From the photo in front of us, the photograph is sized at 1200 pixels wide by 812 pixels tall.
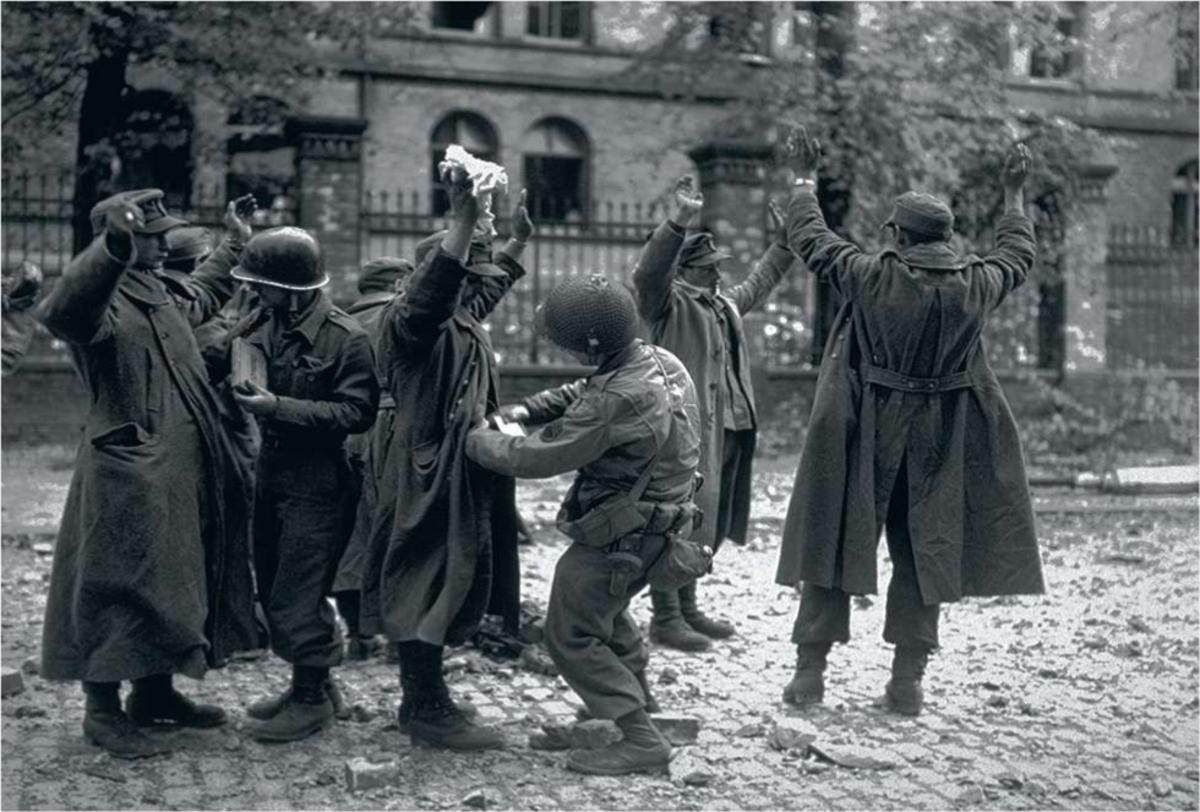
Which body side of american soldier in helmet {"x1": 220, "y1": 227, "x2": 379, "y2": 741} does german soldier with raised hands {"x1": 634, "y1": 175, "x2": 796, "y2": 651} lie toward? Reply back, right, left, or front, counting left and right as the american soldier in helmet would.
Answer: back

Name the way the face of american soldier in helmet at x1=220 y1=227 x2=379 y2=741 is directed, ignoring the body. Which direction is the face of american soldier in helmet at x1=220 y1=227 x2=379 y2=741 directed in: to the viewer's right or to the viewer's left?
to the viewer's left

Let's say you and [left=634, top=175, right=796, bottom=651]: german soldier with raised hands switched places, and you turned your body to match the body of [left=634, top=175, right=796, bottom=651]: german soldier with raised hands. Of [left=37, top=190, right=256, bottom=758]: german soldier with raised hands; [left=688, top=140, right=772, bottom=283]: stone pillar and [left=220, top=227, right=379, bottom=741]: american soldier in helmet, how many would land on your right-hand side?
2

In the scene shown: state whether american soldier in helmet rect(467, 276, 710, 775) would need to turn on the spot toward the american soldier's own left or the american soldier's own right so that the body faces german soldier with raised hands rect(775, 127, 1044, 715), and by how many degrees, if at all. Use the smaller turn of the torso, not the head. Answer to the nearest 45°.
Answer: approximately 135° to the american soldier's own right

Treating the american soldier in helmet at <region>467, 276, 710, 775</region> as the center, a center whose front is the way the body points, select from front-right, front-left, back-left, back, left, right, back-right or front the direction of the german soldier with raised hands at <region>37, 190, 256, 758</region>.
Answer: front

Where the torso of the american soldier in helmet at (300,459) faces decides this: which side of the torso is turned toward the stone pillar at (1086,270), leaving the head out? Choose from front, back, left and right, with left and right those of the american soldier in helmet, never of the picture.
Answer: back

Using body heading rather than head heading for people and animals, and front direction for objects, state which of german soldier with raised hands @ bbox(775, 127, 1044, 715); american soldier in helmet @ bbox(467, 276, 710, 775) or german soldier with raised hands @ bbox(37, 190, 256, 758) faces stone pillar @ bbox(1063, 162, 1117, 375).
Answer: german soldier with raised hands @ bbox(775, 127, 1044, 715)

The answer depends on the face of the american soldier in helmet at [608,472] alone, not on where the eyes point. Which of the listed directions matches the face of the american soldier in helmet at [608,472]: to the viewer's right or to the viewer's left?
to the viewer's left

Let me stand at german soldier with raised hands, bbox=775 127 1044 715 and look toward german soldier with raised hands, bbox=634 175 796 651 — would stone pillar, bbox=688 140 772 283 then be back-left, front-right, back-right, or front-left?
front-right

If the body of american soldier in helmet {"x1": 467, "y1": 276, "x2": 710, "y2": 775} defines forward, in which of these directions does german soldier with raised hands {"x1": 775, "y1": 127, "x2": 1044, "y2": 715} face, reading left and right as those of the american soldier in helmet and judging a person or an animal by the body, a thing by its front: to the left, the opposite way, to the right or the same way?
to the right

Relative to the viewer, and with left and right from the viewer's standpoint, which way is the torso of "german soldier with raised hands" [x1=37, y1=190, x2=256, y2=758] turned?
facing the viewer and to the right of the viewer

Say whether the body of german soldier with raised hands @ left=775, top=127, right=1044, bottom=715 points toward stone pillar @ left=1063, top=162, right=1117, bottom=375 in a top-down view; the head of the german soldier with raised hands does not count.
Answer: yes

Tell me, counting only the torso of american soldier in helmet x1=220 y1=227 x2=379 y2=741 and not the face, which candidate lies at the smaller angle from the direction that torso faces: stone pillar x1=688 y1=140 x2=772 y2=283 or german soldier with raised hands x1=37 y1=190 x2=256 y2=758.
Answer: the german soldier with raised hands

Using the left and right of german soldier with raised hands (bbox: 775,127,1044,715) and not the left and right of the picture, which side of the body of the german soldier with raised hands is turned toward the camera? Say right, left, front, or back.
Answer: back

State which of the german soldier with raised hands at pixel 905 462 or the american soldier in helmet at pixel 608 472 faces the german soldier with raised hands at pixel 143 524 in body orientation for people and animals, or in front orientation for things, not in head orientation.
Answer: the american soldier in helmet

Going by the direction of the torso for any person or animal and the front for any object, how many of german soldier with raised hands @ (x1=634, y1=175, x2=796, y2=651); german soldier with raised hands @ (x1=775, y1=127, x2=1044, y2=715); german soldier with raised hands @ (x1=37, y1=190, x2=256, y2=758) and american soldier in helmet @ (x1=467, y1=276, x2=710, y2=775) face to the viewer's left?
1

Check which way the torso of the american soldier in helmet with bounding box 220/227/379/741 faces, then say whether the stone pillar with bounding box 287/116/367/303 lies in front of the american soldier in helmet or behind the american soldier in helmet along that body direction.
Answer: behind

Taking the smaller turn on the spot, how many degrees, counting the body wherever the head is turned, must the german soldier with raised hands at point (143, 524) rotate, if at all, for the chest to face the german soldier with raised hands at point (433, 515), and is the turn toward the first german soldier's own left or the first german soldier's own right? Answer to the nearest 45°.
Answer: approximately 45° to the first german soldier's own left

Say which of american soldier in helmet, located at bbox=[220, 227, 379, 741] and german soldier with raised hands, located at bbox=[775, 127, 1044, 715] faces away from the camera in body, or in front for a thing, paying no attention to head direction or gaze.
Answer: the german soldier with raised hands
